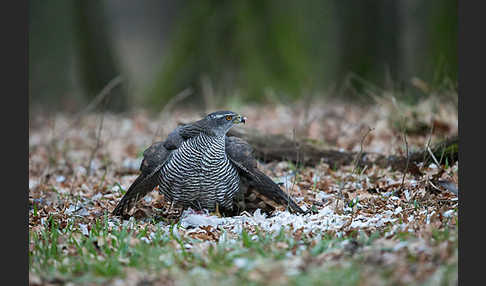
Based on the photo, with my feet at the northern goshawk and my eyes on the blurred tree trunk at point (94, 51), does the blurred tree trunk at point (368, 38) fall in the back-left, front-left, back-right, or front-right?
front-right

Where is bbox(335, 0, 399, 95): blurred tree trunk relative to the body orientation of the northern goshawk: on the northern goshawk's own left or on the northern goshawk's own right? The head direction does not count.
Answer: on the northern goshawk's own left

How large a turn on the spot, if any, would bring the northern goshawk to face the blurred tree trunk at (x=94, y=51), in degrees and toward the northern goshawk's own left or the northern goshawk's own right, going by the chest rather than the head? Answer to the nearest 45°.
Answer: approximately 135° to the northern goshawk's own left

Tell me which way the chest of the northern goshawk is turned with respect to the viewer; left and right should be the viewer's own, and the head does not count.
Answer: facing the viewer and to the right of the viewer

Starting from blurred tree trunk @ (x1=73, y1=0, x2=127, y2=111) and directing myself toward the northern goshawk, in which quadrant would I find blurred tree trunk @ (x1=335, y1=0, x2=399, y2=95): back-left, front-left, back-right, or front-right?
front-left
